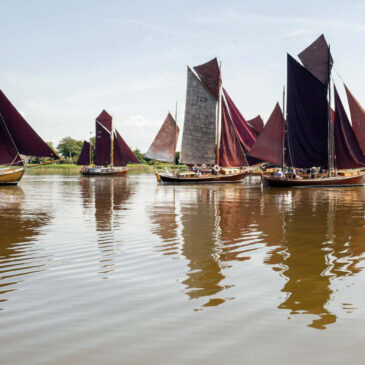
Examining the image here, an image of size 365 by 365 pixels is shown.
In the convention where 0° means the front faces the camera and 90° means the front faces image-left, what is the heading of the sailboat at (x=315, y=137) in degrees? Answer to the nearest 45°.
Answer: approximately 270°

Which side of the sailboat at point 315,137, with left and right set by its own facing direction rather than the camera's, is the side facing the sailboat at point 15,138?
back
